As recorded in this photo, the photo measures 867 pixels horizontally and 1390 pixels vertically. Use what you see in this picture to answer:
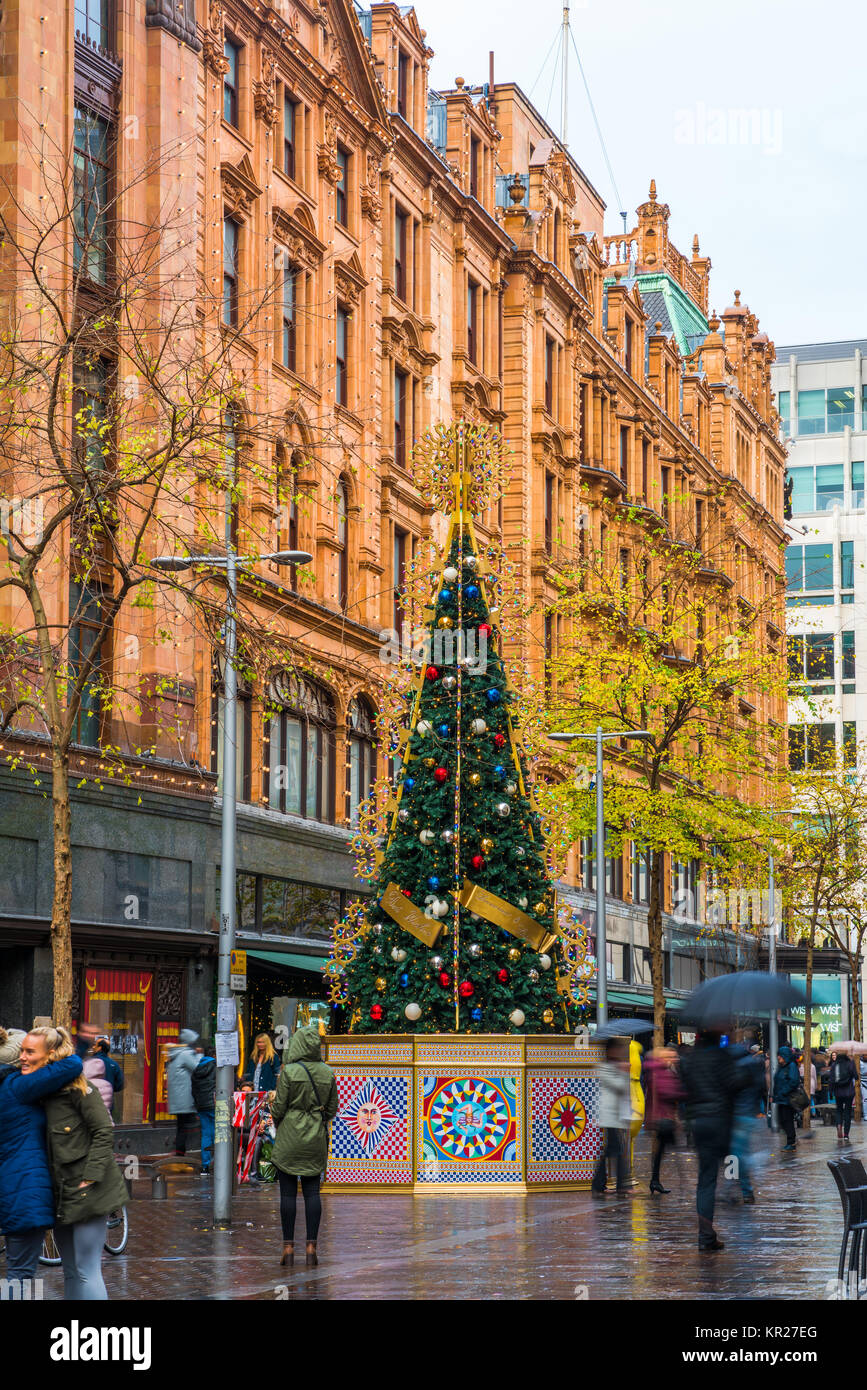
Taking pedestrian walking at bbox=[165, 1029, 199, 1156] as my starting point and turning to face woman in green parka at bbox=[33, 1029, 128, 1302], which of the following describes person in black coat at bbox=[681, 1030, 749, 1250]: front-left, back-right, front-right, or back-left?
front-left

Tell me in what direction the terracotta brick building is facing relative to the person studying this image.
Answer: facing the viewer and to the right of the viewer

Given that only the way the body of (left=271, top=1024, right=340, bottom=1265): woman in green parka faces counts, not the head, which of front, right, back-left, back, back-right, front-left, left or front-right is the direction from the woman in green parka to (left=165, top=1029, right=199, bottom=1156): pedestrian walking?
front

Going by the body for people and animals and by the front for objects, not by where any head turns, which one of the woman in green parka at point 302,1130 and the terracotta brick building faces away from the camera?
the woman in green parka

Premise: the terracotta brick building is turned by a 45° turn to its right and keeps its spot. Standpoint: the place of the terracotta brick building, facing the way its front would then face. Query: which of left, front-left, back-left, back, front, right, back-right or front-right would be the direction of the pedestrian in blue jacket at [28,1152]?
front

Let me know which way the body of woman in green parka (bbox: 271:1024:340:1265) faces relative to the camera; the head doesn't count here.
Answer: away from the camera

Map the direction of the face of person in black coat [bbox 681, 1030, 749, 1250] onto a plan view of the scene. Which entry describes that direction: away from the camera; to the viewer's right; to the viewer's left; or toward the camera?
away from the camera
